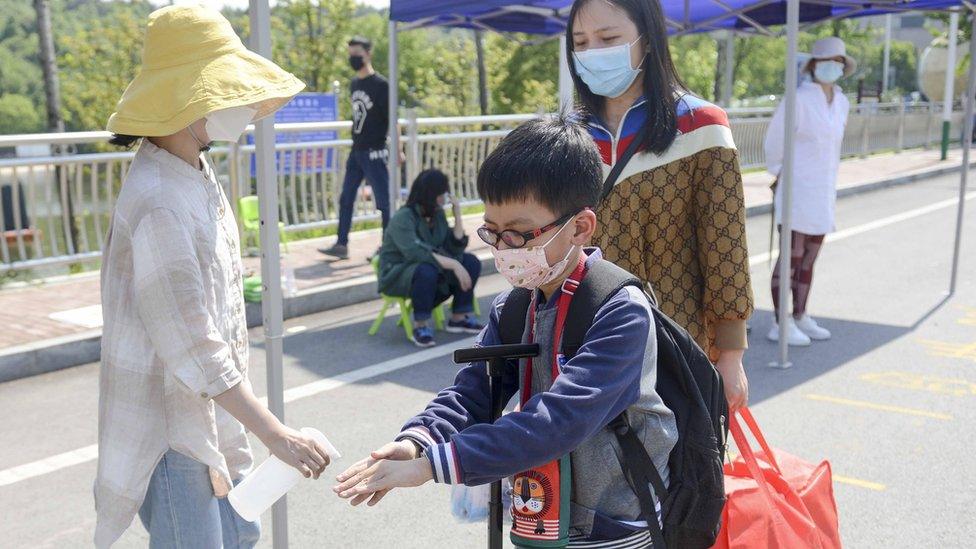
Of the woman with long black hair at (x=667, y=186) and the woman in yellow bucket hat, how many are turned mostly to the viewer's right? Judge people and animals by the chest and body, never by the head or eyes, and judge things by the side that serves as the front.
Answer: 1

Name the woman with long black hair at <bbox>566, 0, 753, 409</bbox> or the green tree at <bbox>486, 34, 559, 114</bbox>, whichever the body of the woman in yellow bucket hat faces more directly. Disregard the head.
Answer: the woman with long black hair

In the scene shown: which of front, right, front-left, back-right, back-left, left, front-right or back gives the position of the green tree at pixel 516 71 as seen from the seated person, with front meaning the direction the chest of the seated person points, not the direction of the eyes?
back-left

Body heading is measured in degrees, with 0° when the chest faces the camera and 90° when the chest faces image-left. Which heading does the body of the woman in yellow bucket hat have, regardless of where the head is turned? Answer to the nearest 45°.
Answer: approximately 270°

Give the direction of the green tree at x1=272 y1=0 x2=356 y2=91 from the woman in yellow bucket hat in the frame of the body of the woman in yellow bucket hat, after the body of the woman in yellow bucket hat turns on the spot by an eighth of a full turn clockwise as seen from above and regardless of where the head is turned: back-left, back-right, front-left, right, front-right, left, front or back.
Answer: back-left

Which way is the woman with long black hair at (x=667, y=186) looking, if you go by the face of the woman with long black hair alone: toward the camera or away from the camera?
toward the camera

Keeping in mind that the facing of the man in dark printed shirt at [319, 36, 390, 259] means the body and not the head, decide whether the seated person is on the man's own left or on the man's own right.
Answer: on the man's own left

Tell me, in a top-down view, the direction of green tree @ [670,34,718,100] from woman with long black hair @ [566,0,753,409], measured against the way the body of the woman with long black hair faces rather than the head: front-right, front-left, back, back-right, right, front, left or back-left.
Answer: back-right

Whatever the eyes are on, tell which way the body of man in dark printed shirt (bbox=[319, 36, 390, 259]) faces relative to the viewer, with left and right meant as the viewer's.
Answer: facing the viewer and to the left of the viewer

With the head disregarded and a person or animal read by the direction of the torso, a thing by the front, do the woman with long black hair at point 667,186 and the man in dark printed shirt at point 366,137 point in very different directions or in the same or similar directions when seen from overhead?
same or similar directions
